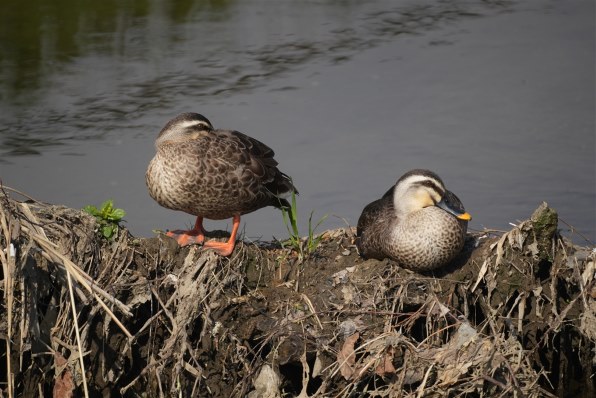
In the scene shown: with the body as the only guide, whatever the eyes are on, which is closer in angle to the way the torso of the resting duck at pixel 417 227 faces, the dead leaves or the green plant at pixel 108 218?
the dead leaves

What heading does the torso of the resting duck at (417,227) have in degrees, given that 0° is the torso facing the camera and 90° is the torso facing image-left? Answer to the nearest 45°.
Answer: approximately 315°

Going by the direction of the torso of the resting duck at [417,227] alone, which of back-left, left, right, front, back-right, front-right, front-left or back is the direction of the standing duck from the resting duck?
back-right

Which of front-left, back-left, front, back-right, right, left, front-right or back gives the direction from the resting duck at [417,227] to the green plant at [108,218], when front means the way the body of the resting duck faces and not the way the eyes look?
back-right

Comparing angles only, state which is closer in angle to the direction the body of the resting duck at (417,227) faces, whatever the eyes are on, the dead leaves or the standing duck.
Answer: the dead leaves

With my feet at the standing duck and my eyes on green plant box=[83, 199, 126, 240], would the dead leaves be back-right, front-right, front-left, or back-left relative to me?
back-left

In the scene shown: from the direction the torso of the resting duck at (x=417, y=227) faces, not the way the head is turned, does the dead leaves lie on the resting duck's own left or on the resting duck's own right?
on the resting duck's own right
